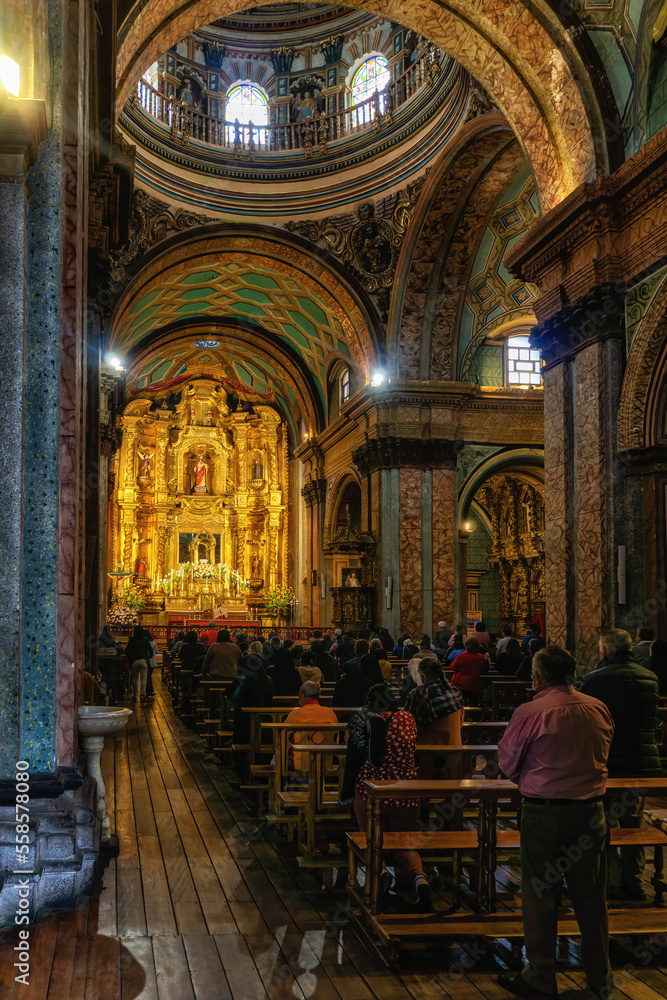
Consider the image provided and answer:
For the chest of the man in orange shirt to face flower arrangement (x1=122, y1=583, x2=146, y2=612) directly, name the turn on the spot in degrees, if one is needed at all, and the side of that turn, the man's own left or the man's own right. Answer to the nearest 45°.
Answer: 0° — they already face it

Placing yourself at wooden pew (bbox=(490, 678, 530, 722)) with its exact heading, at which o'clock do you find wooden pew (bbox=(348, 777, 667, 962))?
wooden pew (bbox=(348, 777, 667, 962)) is roughly at 6 o'clock from wooden pew (bbox=(490, 678, 530, 722)).

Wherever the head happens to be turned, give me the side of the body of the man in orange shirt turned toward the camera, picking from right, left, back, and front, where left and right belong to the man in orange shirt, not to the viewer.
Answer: back

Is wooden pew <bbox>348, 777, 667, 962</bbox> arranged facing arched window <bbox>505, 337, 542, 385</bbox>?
yes

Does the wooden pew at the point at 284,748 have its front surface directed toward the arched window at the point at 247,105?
yes

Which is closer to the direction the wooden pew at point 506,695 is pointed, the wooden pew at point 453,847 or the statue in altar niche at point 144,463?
the statue in altar niche

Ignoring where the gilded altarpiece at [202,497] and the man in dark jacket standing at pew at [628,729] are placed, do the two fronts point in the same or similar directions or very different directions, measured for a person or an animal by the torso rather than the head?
very different directions

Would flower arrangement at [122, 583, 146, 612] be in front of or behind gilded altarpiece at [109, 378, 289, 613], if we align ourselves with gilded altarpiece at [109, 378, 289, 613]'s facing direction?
in front

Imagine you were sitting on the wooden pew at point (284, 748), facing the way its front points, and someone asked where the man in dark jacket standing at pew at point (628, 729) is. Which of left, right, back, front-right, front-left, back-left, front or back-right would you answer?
back-right

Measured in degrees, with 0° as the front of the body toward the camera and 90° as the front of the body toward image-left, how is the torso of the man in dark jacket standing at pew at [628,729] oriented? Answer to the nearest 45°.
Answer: approximately 135°

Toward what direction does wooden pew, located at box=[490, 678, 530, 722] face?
away from the camera

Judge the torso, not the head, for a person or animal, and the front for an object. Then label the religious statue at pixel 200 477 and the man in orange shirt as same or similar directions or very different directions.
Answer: very different directions

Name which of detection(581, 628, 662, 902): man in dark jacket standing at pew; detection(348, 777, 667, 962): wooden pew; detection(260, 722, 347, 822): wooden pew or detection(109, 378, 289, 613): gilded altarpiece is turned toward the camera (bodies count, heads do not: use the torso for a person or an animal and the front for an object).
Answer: the gilded altarpiece

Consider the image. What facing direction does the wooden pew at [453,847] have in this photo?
away from the camera

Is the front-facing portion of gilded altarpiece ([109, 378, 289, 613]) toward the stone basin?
yes

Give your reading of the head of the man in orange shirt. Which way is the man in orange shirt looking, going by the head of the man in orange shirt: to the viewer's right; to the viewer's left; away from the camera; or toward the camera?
away from the camera

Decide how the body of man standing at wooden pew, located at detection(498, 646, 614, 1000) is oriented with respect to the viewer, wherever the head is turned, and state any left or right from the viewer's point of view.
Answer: facing away from the viewer and to the left of the viewer

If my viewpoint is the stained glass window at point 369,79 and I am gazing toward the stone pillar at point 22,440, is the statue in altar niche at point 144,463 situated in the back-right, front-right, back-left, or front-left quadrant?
back-right
